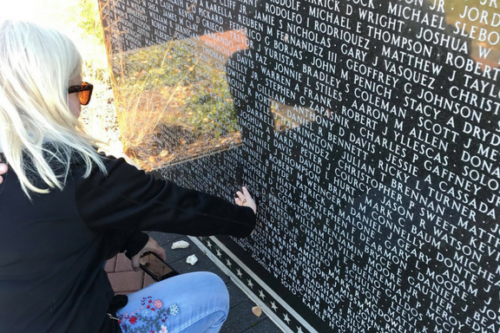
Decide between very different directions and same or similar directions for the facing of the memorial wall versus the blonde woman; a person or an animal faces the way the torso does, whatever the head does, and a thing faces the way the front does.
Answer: very different directions

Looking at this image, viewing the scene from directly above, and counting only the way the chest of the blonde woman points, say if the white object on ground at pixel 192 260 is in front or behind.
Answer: in front

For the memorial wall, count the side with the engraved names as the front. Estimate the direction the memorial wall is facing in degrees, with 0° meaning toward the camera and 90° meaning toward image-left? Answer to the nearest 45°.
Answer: approximately 45°

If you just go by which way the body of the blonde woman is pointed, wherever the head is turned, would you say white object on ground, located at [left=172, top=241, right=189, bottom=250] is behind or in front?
in front

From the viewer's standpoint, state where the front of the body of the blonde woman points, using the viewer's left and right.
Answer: facing away from the viewer and to the right of the viewer

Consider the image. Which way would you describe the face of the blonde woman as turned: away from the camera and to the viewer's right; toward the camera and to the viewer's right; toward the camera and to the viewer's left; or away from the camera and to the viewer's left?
away from the camera and to the viewer's right
